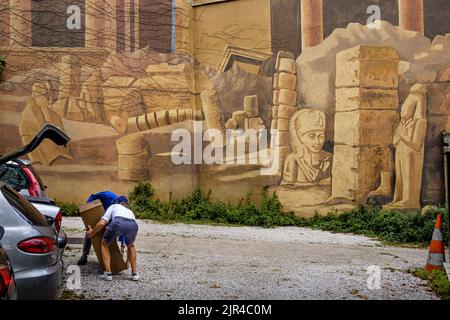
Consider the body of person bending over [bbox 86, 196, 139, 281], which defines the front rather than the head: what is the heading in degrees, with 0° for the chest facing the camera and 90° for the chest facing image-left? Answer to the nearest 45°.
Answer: approximately 135°

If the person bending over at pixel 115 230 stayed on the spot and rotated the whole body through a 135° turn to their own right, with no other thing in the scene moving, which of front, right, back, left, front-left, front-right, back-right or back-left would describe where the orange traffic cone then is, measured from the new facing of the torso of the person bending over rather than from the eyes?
front

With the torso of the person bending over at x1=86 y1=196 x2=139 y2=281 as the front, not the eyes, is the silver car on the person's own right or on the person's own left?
on the person's own left
